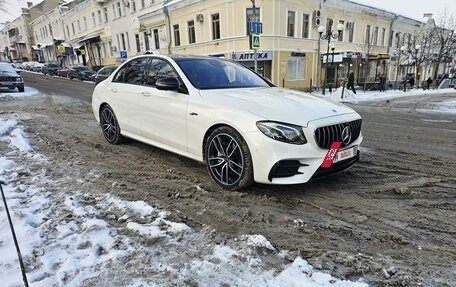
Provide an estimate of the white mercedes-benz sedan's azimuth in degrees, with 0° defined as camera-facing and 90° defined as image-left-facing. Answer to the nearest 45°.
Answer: approximately 315°

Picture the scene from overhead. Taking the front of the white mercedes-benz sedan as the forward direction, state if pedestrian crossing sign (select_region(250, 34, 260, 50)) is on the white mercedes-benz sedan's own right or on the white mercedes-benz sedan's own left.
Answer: on the white mercedes-benz sedan's own left

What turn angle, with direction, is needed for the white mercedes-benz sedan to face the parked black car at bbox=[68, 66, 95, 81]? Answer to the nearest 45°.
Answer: approximately 180°

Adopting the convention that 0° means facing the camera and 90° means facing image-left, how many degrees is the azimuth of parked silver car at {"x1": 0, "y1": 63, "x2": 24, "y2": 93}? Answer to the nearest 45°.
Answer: approximately 315°

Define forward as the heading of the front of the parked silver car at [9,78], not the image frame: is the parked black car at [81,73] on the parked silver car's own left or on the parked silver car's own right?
on the parked silver car's own left

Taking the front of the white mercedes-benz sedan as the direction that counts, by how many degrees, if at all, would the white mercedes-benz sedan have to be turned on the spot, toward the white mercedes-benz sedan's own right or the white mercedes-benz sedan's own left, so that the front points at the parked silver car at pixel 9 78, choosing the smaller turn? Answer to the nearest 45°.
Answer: approximately 180°

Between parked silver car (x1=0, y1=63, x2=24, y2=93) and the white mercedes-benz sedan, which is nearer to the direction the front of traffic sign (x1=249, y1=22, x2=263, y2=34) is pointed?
the white mercedes-benz sedan

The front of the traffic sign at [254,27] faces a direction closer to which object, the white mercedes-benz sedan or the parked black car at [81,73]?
the white mercedes-benz sedan
